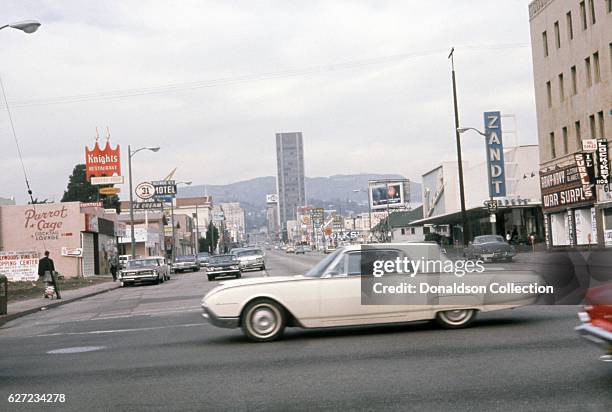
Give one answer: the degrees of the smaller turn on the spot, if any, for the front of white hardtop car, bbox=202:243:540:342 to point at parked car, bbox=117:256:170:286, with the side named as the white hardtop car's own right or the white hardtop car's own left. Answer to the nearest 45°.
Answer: approximately 45° to the white hardtop car's own right

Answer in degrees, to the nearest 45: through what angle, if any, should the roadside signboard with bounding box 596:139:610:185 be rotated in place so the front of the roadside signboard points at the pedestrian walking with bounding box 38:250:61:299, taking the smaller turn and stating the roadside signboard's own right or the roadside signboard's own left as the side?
approximately 45° to the roadside signboard's own right

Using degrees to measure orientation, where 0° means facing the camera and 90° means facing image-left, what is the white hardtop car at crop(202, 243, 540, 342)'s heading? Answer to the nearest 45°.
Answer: approximately 90°

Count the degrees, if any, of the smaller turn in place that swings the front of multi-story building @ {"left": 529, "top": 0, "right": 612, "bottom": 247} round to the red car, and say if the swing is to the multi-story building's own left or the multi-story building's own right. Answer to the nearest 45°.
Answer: approximately 45° to the multi-story building's own left

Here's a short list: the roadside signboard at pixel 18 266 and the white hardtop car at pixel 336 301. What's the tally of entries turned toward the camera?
1

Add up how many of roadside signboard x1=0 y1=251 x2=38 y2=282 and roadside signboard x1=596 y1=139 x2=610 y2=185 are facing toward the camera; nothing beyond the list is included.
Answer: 2

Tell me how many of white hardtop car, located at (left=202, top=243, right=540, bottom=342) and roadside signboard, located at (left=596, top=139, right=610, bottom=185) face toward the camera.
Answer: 1

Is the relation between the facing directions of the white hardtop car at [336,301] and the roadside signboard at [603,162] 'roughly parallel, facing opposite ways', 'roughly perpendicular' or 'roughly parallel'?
roughly perpendicular
